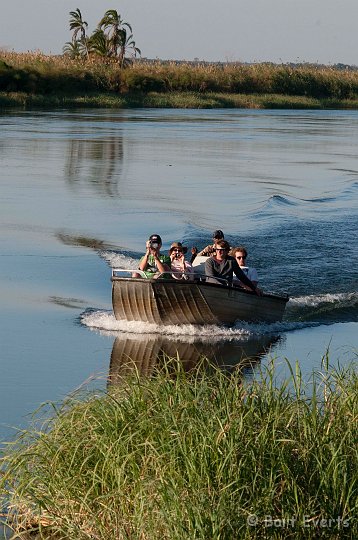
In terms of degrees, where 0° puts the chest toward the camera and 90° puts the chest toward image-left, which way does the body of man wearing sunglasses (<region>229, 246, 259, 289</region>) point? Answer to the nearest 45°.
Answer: approximately 45°

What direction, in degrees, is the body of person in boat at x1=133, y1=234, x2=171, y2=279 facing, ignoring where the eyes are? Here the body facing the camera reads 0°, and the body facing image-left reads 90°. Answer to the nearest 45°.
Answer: approximately 0°

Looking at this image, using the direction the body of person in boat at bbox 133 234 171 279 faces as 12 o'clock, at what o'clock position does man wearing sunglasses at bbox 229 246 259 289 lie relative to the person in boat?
The man wearing sunglasses is roughly at 8 o'clock from the person in boat.

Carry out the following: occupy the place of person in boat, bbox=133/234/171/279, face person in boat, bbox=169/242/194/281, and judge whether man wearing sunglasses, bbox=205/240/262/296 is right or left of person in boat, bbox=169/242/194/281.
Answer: right

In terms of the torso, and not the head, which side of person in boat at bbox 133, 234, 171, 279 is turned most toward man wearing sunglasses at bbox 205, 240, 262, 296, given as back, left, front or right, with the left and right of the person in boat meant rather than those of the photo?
left

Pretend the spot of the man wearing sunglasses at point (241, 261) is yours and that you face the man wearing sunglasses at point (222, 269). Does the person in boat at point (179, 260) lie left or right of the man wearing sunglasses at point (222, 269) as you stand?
right
